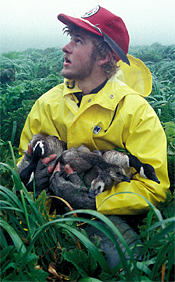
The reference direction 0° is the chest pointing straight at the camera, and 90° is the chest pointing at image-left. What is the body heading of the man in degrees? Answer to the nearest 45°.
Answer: approximately 45°
